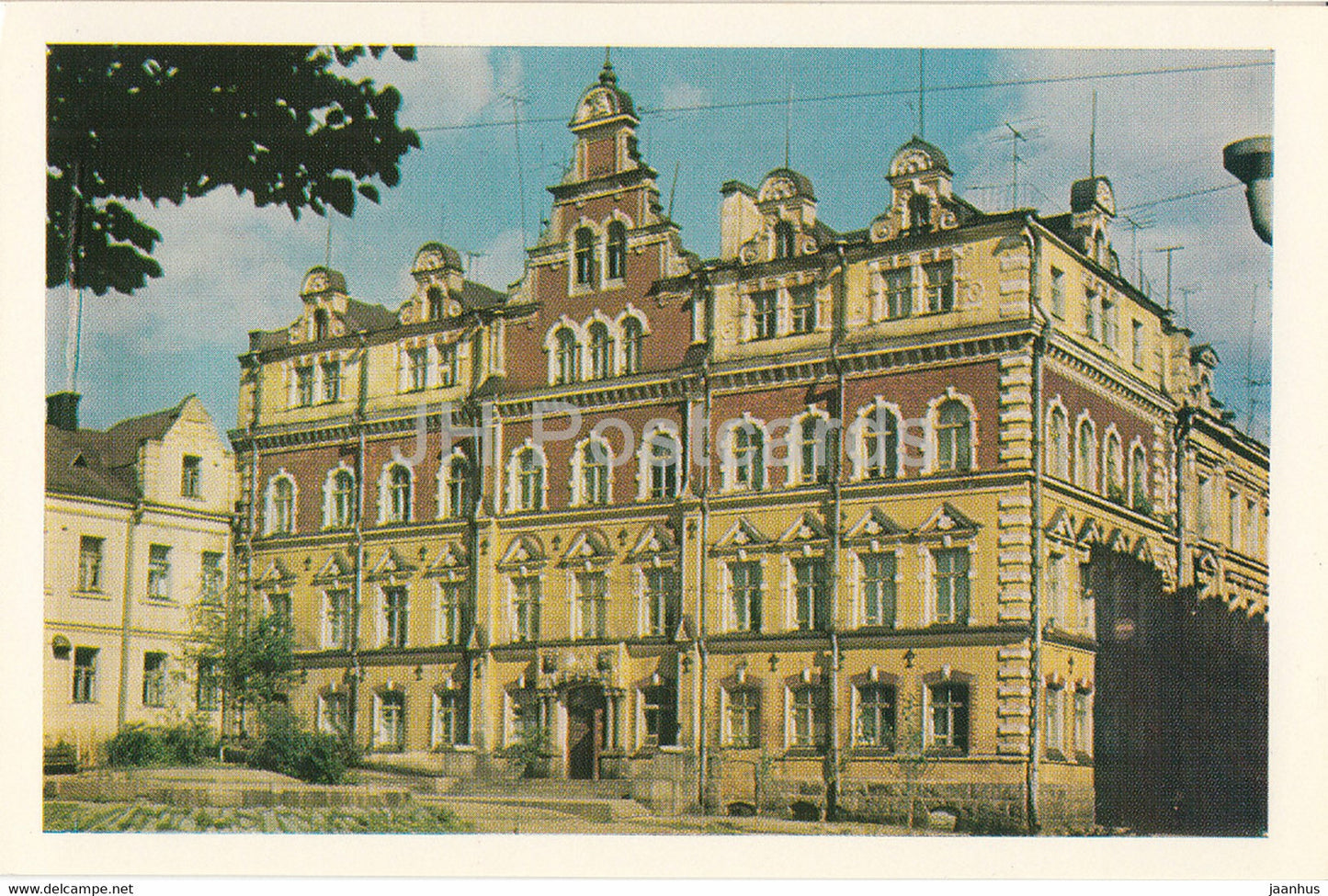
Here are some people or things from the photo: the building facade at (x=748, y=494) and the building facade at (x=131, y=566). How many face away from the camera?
0

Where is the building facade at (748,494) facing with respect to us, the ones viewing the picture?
facing the viewer and to the left of the viewer

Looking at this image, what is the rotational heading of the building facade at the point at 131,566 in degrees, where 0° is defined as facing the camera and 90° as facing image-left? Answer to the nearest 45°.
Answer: approximately 315°

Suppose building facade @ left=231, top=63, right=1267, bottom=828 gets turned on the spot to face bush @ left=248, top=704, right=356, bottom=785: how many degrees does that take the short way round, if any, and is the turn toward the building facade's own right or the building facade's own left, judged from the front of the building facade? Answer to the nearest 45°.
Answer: approximately 45° to the building facade's own right

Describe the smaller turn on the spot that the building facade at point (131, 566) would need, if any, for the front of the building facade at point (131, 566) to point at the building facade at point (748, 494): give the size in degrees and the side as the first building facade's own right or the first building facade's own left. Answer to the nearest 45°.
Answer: approximately 45° to the first building facade's own left
